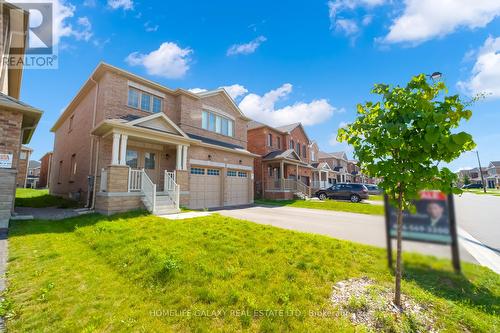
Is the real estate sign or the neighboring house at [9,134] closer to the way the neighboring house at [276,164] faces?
the real estate sign

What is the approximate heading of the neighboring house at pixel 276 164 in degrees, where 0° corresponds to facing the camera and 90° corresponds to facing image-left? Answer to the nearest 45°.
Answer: approximately 315°

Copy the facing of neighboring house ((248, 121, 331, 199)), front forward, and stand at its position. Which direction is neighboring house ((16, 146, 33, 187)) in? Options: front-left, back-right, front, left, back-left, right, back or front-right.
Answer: back-right

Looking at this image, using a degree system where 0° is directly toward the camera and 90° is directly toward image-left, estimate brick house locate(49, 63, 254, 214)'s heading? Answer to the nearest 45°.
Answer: approximately 315°

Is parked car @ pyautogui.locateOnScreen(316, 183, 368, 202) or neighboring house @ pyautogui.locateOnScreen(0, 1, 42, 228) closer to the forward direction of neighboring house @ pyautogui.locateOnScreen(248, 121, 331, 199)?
the parked car

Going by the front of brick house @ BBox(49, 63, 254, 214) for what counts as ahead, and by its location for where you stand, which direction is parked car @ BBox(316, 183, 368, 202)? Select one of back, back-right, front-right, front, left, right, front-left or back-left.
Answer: front-left

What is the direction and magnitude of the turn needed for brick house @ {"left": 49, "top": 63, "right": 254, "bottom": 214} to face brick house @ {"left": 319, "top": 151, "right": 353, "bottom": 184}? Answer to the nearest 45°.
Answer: approximately 90° to its left

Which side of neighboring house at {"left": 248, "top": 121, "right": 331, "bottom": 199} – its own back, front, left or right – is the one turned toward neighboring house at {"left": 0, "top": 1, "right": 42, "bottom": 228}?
right

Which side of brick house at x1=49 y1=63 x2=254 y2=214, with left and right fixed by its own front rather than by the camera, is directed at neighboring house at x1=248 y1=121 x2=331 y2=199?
left

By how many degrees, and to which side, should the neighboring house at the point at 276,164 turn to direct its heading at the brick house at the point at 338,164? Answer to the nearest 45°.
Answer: approximately 90° to its left

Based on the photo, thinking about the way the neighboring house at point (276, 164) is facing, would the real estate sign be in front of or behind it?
in front

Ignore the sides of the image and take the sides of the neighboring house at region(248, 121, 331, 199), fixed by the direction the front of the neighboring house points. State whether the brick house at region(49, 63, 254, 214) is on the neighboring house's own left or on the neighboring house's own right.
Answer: on the neighboring house's own right
